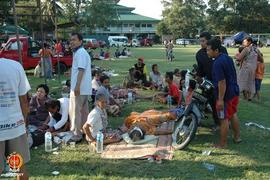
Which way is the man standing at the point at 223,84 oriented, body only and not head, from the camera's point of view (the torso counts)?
to the viewer's left

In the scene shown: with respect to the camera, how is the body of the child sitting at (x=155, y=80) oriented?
toward the camera

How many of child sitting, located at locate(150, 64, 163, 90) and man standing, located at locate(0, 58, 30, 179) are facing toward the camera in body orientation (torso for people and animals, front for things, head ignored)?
1

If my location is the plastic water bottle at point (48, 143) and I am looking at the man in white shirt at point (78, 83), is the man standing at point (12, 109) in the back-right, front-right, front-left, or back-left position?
back-right

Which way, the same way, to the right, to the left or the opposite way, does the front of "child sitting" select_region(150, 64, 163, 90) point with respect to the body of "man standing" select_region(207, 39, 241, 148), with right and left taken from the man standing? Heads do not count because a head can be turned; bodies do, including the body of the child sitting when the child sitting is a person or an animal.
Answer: to the left
